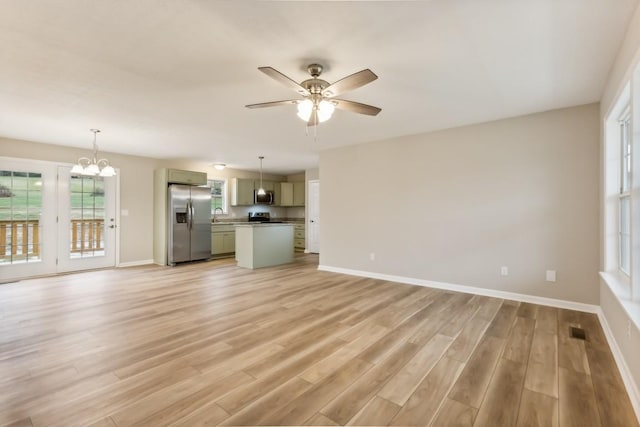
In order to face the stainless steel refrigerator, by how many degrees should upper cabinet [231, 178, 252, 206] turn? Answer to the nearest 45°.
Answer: approximately 90° to its right

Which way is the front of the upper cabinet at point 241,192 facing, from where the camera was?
facing the viewer and to the right of the viewer

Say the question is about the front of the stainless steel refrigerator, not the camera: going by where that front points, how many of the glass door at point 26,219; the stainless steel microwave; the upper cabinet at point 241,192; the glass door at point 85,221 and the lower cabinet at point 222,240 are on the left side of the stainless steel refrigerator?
3

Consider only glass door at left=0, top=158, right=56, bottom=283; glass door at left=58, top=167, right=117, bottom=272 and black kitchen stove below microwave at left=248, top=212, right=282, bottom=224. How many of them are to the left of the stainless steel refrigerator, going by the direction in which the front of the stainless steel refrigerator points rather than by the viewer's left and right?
1

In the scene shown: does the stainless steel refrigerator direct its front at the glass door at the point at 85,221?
no

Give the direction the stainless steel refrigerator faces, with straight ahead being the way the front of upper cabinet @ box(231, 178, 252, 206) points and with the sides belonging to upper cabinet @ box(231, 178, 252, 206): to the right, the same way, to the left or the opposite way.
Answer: the same way

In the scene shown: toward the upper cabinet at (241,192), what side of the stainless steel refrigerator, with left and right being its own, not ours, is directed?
left

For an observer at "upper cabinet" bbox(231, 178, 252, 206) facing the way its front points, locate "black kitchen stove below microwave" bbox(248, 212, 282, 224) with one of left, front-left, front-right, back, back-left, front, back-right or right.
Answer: left

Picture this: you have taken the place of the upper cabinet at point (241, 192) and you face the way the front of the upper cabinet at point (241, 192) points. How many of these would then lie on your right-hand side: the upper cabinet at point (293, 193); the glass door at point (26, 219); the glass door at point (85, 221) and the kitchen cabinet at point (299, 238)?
2

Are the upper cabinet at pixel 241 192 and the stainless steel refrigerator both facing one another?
no

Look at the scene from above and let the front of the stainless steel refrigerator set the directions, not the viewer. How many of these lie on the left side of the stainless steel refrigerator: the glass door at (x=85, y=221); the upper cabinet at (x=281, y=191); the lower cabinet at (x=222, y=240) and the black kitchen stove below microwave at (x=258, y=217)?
3

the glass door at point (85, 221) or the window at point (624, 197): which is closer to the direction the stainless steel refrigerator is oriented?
the window

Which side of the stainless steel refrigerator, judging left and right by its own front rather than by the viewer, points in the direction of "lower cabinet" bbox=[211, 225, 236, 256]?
left

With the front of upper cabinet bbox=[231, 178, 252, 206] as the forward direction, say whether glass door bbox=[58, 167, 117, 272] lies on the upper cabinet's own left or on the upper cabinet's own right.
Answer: on the upper cabinet's own right

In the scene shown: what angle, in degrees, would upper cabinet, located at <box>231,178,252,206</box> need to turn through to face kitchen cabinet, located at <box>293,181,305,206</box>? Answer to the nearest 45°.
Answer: approximately 45° to its left

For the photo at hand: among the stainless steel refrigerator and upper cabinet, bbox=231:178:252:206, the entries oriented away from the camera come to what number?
0

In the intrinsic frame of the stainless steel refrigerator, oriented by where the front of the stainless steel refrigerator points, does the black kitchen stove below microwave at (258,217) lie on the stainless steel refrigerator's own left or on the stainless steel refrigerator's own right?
on the stainless steel refrigerator's own left
